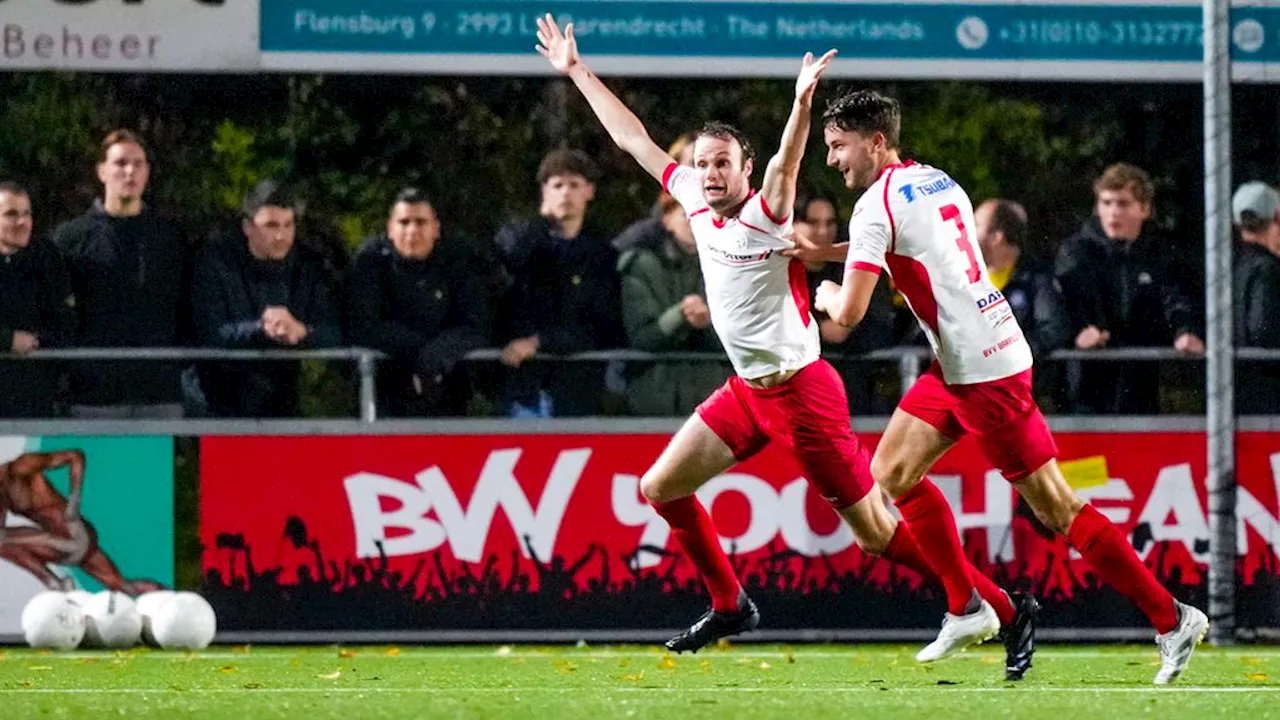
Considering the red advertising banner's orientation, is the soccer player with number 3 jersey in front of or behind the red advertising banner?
in front

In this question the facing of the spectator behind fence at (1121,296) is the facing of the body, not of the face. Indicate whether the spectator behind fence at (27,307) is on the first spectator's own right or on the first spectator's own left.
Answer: on the first spectator's own right

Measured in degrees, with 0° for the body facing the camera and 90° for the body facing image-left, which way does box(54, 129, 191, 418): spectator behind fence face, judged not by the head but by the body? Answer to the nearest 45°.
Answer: approximately 0°

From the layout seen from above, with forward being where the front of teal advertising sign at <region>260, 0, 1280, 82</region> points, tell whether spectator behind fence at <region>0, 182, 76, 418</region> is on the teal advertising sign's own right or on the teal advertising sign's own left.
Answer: on the teal advertising sign's own right

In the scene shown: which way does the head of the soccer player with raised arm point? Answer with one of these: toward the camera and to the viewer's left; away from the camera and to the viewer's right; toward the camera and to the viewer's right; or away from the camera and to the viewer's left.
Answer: toward the camera and to the viewer's left

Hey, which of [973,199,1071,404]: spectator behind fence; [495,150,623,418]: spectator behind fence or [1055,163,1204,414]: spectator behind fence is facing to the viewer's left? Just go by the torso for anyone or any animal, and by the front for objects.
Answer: [973,199,1071,404]: spectator behind fence

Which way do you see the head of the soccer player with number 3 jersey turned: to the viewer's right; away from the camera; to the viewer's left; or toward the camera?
to the viewer's left
